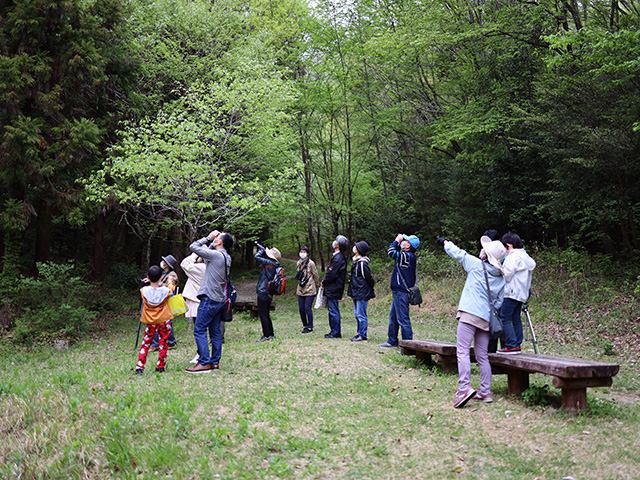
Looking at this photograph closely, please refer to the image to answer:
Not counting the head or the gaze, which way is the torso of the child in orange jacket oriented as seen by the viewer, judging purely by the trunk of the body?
away from the camera

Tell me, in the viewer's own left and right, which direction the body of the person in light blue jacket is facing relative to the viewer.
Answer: facing away from the viewer and to the left of the viewer

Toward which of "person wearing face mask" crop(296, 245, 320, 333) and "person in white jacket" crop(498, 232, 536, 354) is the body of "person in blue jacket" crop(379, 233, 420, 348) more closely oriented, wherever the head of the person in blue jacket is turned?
the person wearing face mask

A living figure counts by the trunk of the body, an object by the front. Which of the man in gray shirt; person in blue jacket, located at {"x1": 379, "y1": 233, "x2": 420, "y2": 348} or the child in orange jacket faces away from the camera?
the child in orange jacket

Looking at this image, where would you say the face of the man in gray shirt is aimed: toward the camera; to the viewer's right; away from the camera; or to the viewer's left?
to the viewer's left

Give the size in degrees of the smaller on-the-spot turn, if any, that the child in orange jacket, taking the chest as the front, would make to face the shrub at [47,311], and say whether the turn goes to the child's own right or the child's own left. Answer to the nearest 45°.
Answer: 0° — they already face it

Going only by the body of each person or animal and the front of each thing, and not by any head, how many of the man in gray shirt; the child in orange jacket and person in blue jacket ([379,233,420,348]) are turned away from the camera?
1

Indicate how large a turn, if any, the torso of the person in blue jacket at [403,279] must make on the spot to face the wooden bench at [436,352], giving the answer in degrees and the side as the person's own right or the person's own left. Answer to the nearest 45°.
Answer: approximately 90° to the person's own left

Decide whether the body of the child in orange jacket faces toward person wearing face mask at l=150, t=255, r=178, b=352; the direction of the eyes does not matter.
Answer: yes

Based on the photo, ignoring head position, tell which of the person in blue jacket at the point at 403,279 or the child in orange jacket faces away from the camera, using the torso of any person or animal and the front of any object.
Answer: the child in orange jacket
